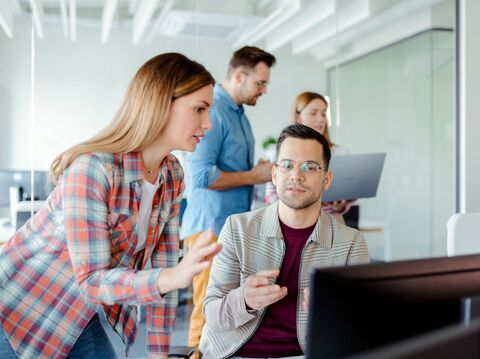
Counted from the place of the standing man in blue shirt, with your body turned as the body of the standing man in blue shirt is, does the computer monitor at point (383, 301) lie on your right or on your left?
on your right

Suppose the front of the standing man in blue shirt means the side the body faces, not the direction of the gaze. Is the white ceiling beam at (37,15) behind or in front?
behind

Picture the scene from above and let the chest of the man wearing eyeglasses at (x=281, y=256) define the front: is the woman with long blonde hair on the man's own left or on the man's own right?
on the man's own right

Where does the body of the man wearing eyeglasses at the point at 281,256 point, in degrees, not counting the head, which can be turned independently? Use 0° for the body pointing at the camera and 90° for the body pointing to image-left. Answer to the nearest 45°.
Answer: approximately 0°

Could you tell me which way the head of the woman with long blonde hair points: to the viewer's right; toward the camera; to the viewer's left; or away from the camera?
to the viewer's right

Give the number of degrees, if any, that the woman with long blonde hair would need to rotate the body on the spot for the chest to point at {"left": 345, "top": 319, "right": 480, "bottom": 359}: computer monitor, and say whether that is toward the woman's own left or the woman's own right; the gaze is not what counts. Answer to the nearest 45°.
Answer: approximately 45° to the woman's own right

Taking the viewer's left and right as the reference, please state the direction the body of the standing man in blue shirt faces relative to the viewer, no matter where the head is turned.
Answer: facing to the right of the viewer

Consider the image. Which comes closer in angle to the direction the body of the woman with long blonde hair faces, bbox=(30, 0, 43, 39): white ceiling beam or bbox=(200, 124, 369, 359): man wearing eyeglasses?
the man wearing eyeglasses
